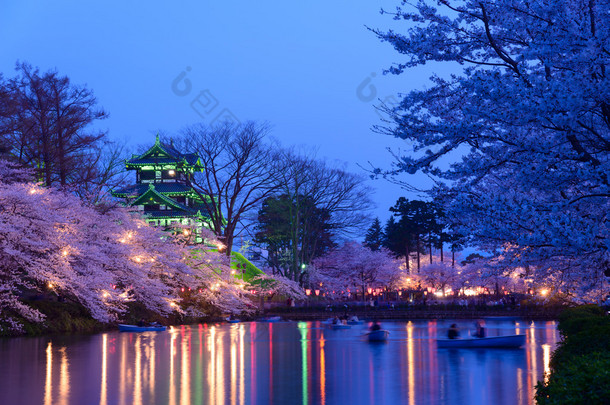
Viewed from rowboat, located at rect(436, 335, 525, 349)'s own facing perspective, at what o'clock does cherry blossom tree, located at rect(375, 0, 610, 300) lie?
The cherry blossom tree is roughly at 3 o'clock from the rowboat.
